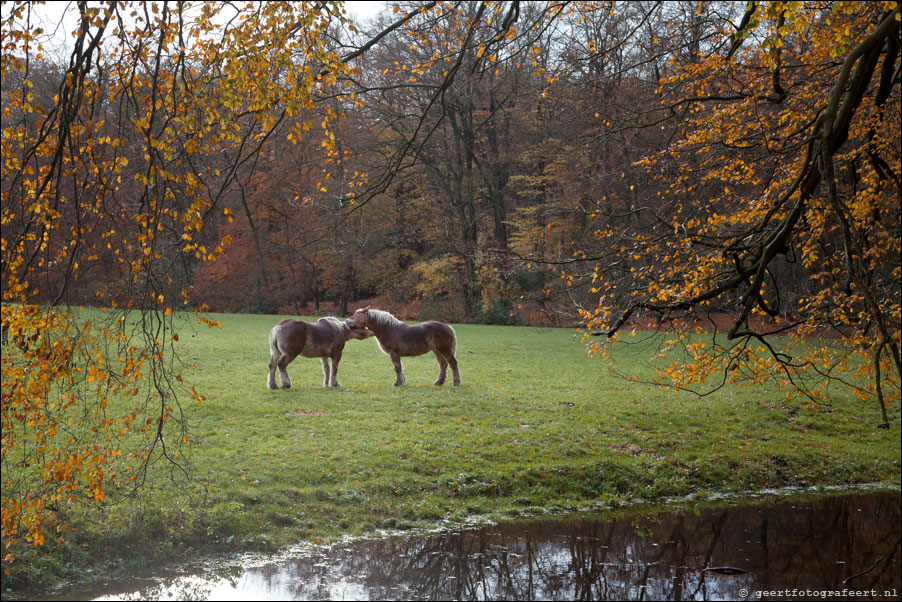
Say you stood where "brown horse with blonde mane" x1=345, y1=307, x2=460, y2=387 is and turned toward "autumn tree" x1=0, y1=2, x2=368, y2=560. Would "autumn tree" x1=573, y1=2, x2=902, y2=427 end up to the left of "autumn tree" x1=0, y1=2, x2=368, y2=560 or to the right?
left

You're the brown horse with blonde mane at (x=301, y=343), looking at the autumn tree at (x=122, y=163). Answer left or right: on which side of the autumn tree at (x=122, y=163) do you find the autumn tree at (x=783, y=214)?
left

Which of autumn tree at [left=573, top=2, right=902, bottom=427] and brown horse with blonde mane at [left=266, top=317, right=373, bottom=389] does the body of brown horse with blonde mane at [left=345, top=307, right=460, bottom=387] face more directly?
the brown horse with blonde mane

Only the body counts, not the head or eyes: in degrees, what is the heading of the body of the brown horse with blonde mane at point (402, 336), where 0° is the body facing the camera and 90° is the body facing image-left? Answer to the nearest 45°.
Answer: approximately 90°

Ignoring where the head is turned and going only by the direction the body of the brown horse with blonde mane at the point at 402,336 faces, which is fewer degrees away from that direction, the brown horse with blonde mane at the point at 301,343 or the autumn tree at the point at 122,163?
the brown horse with blonde mane

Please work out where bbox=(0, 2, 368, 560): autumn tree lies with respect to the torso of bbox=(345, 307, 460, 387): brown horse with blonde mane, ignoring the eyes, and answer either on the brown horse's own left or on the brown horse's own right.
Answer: on the brown horse's own left

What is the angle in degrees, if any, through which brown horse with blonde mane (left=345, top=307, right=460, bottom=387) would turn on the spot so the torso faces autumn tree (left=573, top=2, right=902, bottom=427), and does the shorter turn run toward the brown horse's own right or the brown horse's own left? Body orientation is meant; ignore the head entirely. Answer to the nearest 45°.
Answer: approximately 135° to the brown horse's own left

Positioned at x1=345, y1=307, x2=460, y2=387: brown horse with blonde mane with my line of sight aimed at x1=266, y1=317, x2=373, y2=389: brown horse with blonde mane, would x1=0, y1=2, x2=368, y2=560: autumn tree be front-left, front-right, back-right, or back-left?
front-left

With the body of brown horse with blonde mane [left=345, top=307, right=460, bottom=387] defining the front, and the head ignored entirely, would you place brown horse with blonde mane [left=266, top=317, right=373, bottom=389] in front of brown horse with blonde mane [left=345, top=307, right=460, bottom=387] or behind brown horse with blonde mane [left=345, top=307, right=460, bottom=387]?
in front
